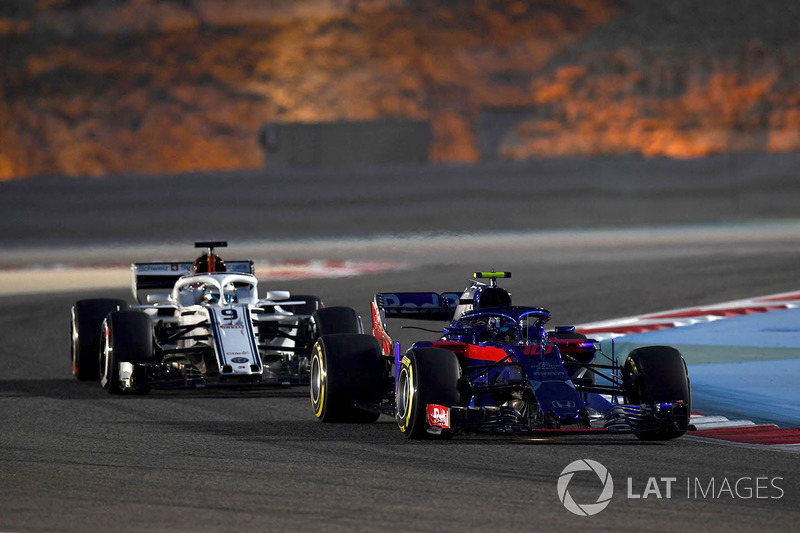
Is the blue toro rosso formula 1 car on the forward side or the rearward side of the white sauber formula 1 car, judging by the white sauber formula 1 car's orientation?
on the forward side

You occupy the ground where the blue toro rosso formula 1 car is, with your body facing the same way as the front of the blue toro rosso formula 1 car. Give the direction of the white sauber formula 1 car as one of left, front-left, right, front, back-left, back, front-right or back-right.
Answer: back-right

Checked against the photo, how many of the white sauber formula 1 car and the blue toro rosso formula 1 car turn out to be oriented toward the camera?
2

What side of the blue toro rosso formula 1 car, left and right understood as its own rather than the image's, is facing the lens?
front

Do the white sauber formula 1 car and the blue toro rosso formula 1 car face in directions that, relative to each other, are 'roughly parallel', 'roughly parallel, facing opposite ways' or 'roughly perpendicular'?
roughly parallel
